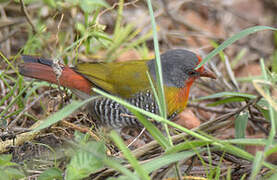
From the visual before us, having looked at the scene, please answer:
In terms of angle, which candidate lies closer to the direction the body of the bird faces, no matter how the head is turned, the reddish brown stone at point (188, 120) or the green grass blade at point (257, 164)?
the reddish brown stone

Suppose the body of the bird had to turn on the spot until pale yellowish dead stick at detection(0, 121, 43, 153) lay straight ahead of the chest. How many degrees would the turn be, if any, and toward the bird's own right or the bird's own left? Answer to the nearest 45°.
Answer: approximately 135° to the bird's own right

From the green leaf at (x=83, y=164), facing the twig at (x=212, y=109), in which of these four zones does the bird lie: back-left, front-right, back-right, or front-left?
front-left

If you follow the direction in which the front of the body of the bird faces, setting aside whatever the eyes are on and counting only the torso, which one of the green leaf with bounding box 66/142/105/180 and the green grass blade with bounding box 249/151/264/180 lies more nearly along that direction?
the green grass blade

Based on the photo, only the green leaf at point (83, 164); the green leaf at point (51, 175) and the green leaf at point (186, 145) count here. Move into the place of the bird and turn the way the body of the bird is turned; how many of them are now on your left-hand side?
0

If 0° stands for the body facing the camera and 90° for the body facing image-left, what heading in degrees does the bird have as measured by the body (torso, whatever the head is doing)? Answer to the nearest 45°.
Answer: approximately 270°

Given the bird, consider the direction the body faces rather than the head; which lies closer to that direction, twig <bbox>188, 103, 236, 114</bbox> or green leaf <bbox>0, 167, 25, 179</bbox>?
the twig

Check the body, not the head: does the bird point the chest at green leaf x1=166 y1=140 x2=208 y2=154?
no

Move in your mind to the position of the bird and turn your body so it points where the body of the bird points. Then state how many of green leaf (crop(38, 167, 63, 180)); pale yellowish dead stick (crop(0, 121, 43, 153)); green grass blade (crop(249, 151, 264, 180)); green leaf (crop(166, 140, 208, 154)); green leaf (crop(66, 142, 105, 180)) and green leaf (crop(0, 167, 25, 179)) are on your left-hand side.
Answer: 0

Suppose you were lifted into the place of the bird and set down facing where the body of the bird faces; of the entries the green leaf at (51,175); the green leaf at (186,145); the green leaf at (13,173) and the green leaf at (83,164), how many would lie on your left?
0

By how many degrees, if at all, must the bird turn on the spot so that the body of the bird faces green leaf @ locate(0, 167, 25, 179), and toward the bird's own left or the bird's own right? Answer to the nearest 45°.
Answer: approximately 135° to the bird's own right

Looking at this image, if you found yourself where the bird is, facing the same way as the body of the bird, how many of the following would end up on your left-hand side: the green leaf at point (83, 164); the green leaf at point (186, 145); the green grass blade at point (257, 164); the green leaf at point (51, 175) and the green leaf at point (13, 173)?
0

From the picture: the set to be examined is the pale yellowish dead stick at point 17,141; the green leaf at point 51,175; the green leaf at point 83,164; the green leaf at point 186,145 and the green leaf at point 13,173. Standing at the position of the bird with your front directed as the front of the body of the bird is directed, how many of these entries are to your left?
0

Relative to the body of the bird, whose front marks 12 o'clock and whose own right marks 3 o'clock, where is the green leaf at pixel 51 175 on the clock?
The green leaf is roughly at 4 o'clock from the bird.

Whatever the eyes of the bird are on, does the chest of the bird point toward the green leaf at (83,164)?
no
